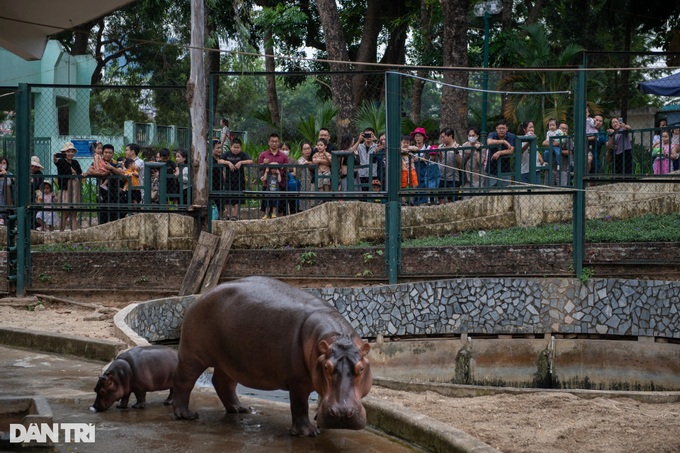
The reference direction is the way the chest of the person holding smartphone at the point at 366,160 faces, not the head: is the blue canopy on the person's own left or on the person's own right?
on the person's own left

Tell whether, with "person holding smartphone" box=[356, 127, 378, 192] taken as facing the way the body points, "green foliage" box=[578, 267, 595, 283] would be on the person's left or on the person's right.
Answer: on the person's left

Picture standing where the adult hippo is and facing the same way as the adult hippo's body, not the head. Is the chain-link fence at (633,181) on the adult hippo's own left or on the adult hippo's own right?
on the adult hippo's own left

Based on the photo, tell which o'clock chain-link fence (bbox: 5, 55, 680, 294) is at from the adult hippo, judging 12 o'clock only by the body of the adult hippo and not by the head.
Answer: The chain-link fence is roughly at 8 o'clock from the adult hippo.

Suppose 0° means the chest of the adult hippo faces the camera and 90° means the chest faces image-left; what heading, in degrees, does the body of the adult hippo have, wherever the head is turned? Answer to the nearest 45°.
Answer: approximately 315°

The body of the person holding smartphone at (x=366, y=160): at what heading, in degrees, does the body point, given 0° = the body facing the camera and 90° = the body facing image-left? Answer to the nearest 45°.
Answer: approximately 0°

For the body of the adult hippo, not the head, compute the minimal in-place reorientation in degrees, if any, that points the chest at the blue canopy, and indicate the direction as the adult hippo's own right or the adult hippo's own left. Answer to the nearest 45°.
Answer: approximately 90° to the adult hippo's own left

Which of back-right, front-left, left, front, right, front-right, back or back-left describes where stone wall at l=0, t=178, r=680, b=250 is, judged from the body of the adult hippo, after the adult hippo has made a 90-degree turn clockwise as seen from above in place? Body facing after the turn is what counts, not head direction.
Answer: back-right

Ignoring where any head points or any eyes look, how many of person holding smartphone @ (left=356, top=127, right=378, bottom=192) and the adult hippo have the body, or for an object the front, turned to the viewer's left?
0

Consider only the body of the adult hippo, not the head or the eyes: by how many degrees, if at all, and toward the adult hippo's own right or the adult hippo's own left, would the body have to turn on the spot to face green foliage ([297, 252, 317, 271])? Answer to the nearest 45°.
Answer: approximately 135° to the adult hippo's own left

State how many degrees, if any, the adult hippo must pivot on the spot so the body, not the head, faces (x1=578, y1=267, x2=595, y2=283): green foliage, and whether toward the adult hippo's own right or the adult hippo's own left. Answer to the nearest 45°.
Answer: approximately 90° to the adult hippo's own left

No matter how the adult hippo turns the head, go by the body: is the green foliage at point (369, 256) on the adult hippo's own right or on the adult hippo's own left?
on the adult hippo's own left

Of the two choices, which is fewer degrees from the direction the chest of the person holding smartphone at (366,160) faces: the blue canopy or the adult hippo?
the adult hippo
